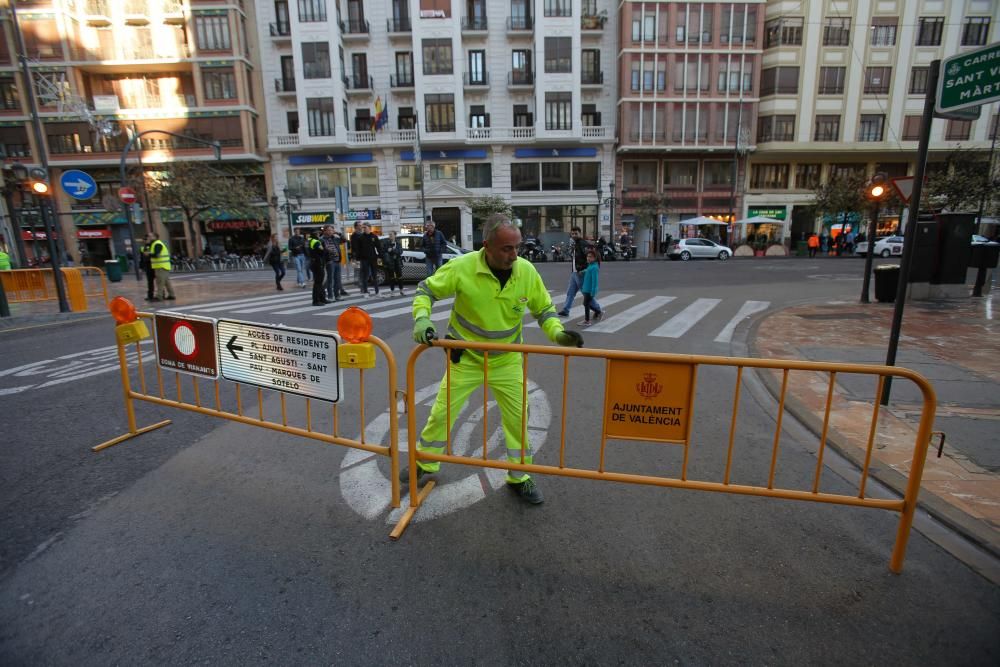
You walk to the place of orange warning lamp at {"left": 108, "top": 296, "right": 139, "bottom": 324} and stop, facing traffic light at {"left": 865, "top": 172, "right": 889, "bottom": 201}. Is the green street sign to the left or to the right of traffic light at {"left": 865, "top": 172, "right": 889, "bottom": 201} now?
right

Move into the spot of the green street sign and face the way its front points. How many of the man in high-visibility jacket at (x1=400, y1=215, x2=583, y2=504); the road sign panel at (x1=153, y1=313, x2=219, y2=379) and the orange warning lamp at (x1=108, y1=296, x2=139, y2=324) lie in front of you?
3

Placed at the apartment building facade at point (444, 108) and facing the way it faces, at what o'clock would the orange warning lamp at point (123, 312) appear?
The orange warning lamp is roughly at 12 o'clock from the apartment building facade.

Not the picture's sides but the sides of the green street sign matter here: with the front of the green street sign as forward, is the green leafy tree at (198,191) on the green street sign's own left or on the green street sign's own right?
on the green street sign's own right

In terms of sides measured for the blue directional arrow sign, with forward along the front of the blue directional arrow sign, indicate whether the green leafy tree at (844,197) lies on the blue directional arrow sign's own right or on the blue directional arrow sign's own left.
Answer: on the blue directional arrow sign's own left

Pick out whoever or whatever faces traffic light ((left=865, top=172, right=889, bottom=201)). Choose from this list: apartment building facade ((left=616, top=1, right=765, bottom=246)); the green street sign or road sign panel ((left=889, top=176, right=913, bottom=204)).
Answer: the apartment building facade

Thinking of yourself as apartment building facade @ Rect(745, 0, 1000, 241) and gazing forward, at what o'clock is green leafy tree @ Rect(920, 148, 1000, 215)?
The green leafy tree is roughly at 11 o'clock from the apartment building facade.

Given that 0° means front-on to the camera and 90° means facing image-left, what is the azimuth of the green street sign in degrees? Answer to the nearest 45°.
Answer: approximately 45°

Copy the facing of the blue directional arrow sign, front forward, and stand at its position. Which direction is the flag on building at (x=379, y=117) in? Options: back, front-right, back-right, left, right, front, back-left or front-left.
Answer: back-left
